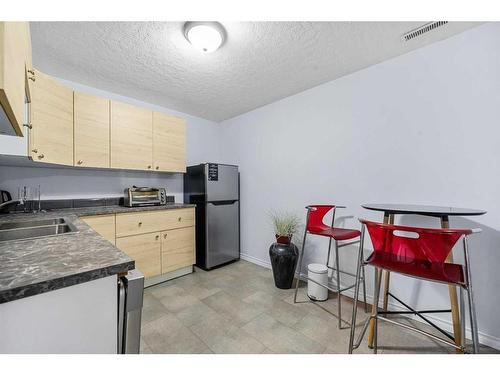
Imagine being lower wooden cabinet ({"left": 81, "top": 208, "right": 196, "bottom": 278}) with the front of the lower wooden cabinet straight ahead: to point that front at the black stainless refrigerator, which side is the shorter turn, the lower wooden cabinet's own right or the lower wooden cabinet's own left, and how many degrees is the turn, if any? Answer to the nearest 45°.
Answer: approximately 45° to the lower wooden cabinet's own left

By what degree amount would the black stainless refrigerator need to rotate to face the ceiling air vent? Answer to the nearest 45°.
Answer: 0° — it already faces it

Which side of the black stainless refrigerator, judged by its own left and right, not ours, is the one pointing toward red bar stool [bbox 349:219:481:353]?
front

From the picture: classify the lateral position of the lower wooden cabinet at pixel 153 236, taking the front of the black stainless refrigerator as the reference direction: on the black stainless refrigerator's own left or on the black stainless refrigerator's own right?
on the black stainless refrigerator's own right

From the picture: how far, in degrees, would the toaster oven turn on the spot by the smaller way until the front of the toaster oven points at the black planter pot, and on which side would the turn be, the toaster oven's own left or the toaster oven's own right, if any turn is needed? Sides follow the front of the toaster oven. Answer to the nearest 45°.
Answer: approximately 45° to the toaster oven's own left

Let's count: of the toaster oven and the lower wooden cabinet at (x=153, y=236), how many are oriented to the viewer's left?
0

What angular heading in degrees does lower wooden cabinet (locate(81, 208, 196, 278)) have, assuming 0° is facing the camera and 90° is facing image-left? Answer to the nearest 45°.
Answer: approximately 315°

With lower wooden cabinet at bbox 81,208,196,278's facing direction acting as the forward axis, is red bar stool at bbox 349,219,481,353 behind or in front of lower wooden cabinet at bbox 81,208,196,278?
in front

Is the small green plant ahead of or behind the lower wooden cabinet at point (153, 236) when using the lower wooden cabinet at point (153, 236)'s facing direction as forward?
ahead

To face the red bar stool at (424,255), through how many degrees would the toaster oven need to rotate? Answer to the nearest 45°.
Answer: approximately 45° to its left

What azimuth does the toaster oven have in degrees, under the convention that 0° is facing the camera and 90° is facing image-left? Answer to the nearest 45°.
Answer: approximately 0°
